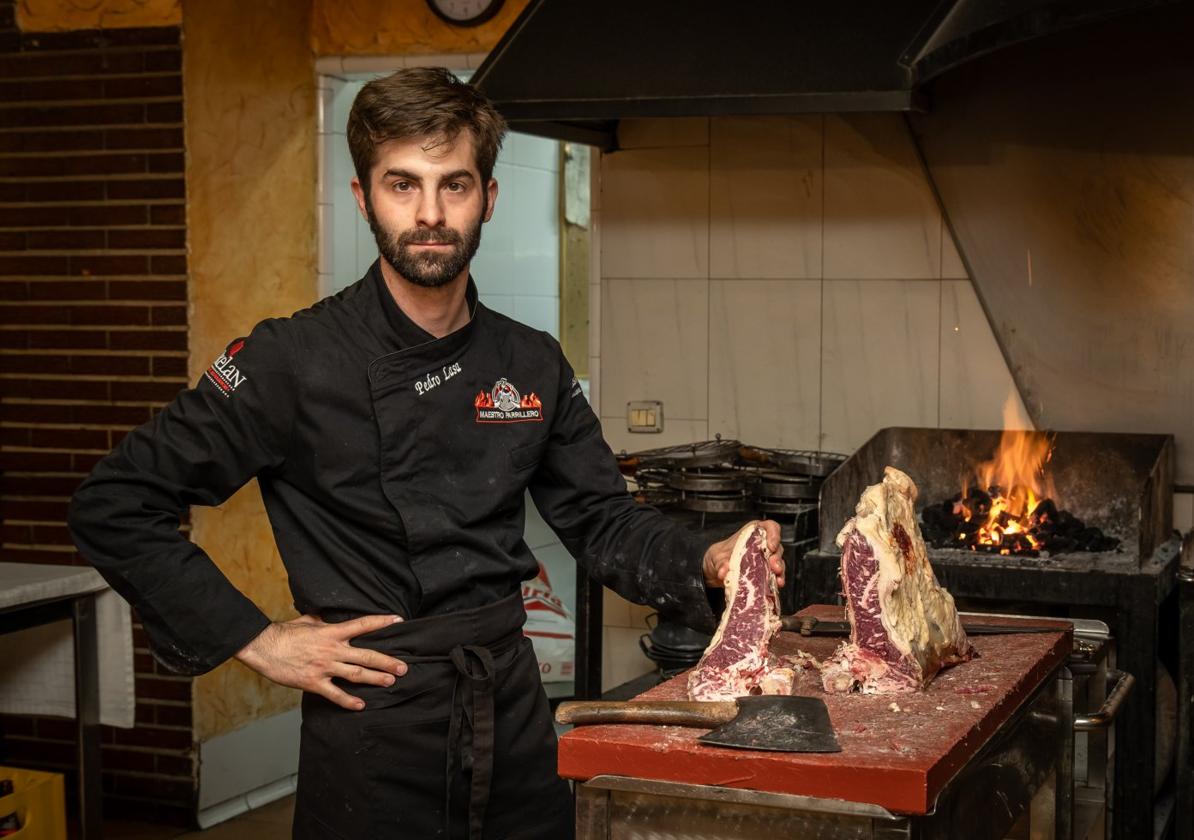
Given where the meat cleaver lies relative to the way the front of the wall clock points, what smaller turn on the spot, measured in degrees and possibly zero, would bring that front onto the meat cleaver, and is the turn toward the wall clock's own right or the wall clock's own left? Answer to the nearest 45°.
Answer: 0° — it already faces it

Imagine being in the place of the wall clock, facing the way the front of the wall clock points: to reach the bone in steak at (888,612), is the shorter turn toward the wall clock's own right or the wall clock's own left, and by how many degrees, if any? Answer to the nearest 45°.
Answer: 0° — it already faces it

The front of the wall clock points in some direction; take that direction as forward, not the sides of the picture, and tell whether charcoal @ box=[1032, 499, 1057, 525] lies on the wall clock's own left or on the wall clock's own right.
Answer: on the wall clock's own left

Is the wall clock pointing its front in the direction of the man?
yes

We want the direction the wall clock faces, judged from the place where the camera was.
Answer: facing the viewer

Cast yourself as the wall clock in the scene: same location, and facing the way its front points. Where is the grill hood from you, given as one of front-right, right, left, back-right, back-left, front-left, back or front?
front-left

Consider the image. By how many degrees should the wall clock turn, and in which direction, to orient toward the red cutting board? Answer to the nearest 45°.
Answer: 0° — it already faces it

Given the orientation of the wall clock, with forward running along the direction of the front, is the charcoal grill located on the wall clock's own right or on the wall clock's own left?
on the wall clock's own left
